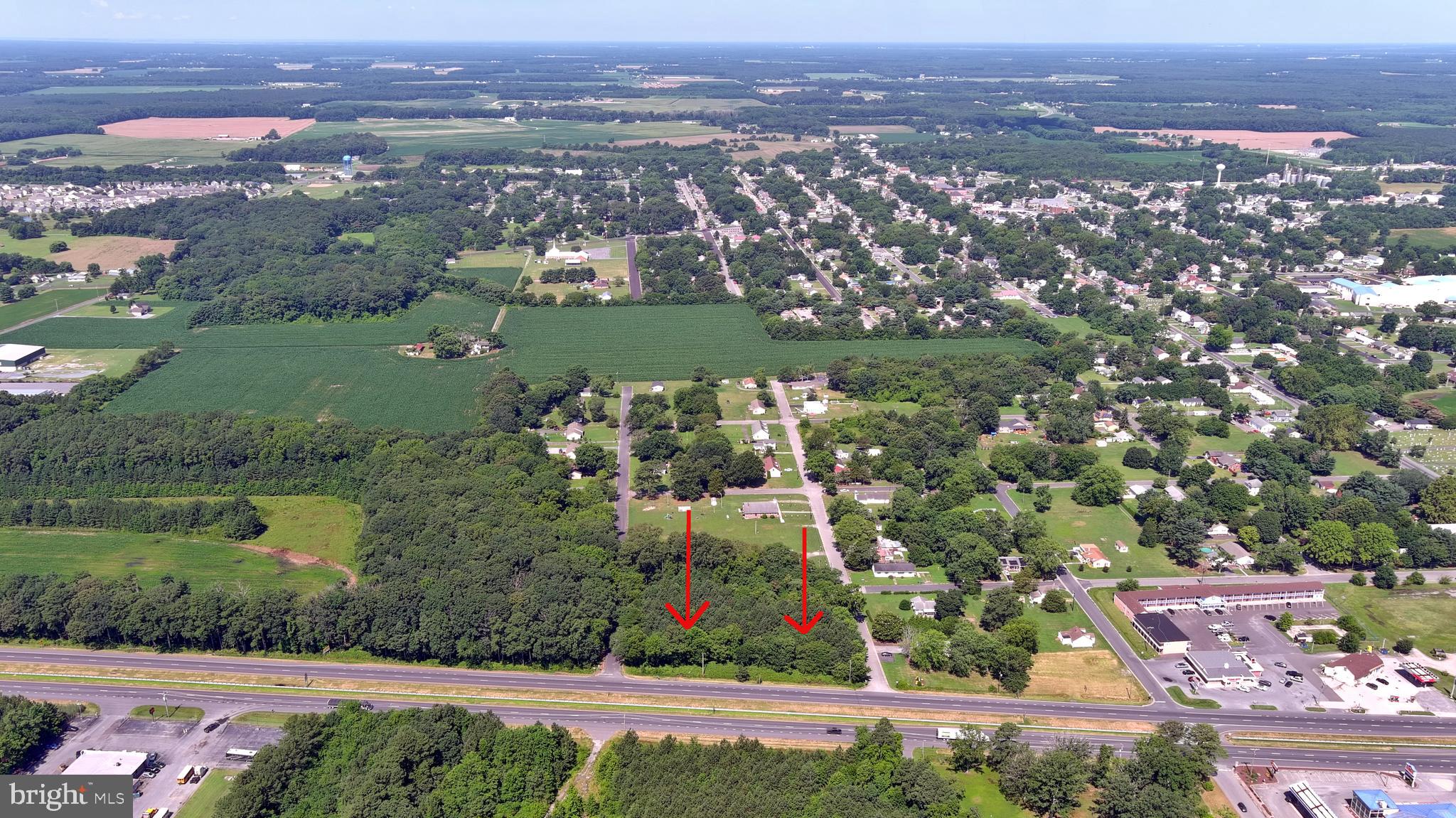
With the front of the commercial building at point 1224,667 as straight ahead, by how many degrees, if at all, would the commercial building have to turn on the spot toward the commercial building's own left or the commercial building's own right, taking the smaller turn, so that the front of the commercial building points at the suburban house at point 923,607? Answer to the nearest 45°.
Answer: approximately 90° to the commercial building's own right

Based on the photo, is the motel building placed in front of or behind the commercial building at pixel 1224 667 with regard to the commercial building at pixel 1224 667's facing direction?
behind

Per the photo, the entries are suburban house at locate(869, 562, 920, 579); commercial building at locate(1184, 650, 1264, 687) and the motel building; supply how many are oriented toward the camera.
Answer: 3

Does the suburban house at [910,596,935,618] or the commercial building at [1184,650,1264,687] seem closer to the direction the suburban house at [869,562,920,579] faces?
the suburban house

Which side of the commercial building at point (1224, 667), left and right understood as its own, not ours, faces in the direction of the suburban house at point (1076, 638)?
right

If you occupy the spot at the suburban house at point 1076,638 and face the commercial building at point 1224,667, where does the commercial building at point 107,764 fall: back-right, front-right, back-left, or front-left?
back-right

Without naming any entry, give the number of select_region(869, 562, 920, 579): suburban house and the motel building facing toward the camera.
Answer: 2

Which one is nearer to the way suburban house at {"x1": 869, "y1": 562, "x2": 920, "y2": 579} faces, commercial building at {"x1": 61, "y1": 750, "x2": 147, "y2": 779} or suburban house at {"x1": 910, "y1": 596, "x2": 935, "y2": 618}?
the suburban house

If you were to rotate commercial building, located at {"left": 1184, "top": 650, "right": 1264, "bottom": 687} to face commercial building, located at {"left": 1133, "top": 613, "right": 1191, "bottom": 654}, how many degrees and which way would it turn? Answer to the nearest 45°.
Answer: approximately 135° to its right
